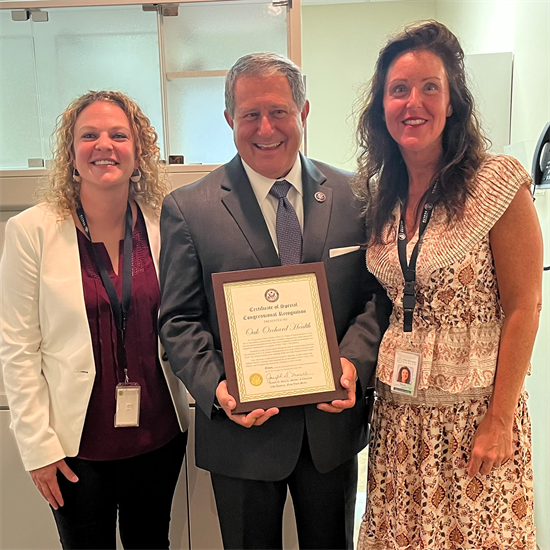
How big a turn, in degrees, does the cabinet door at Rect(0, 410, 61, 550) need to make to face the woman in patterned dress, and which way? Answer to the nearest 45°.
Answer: approximately 45° to its left

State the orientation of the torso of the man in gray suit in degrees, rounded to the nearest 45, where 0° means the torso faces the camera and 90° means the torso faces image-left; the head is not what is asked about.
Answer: approximately 0°

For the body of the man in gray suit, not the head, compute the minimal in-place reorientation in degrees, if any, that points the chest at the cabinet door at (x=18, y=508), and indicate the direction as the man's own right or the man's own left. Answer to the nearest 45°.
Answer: approximately 135° to the man's own right

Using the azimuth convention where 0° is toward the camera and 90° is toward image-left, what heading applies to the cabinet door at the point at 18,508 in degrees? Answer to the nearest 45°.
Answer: approximately 0°

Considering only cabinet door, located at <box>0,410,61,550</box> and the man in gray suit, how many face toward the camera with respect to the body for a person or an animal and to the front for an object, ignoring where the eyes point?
2
